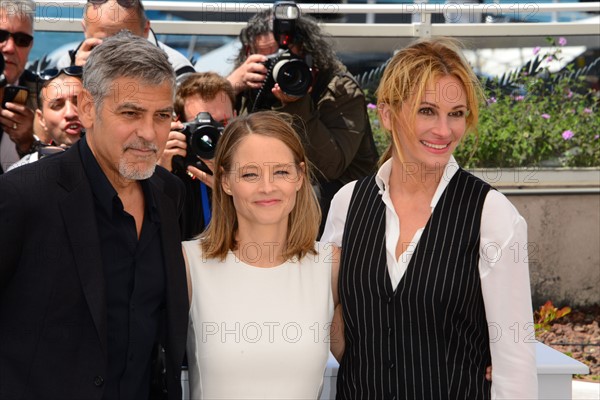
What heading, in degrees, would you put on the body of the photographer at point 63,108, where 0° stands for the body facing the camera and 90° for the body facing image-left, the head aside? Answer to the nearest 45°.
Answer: approximately 315°

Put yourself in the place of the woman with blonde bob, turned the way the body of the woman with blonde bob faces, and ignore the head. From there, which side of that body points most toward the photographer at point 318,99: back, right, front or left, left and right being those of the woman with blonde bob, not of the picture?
back

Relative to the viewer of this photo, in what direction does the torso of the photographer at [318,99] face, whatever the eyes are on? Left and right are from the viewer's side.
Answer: facing the viewer and to the left of the viewer

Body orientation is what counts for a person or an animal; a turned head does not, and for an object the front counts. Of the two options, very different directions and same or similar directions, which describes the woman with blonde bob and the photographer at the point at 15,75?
same or similar directions

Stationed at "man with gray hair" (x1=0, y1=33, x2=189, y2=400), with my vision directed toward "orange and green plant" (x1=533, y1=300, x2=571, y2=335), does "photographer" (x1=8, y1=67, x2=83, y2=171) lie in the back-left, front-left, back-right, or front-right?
front-left

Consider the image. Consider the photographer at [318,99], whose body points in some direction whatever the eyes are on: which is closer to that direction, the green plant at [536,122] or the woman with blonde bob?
the woman with blonde bob

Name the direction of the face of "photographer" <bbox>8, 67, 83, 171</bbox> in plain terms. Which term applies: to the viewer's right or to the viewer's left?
to the viewer's right

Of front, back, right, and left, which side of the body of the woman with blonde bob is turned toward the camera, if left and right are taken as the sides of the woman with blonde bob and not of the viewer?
front

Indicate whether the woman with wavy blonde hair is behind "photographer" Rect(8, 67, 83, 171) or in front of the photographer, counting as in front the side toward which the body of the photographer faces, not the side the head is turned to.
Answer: in front

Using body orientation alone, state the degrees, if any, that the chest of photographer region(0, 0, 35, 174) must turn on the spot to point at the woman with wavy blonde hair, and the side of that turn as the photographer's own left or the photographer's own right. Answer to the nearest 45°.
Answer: approximately 45° to the photographer's own left

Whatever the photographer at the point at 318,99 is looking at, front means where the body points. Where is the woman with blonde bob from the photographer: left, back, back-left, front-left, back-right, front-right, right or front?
front-left

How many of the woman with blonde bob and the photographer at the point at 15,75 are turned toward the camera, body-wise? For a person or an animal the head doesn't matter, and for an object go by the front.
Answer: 2

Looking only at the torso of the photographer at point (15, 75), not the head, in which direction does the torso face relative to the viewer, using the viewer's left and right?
facing the viewer

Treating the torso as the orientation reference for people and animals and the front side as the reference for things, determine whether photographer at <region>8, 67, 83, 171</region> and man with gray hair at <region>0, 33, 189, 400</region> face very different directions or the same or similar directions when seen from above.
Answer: same or similar directions
